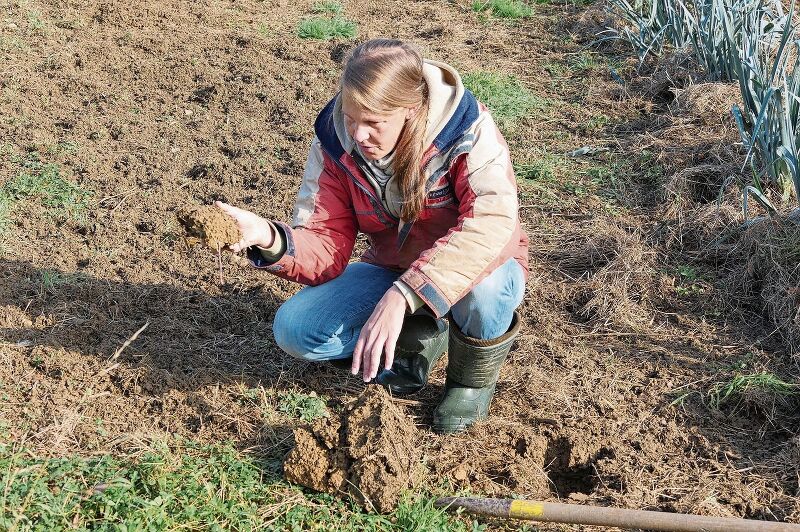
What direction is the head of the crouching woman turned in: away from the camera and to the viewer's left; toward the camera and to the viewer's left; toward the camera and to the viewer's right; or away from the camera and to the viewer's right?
toward the camera and to the viewer's left

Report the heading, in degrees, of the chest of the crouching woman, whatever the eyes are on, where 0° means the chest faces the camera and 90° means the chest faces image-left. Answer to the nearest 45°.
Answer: approximately 45°
